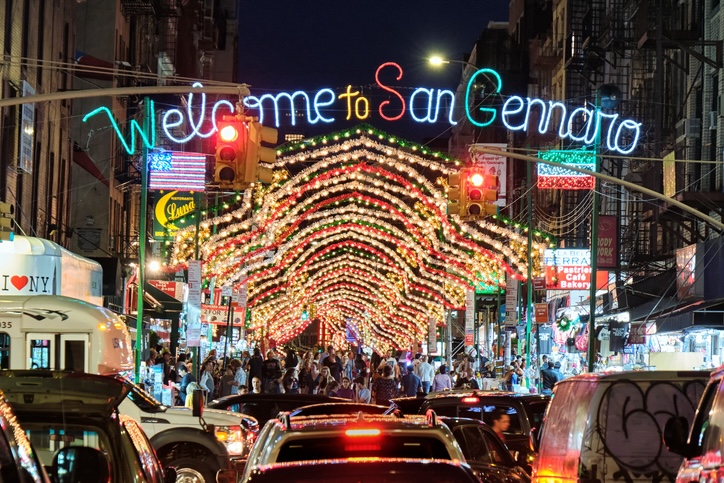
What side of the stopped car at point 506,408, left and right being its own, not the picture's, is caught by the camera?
back

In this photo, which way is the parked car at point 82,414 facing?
away from the camera

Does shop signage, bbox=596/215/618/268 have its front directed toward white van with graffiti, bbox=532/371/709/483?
yes

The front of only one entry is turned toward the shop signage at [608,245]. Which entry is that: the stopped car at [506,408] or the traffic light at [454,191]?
the stopped car

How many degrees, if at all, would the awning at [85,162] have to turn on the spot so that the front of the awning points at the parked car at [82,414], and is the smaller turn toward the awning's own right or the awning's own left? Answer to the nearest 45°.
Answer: approximately 90° to the awning's own right

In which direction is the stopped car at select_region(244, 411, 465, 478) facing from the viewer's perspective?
away from the camera

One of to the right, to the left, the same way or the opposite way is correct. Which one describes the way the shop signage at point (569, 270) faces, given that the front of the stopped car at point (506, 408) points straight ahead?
the opposite way

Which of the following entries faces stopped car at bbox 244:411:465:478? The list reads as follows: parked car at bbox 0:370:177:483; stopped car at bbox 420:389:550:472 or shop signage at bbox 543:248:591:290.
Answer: the shop signage

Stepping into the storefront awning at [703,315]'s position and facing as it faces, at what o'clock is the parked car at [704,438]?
The parked car is roughly at 9 o'clock from the storefront awning.

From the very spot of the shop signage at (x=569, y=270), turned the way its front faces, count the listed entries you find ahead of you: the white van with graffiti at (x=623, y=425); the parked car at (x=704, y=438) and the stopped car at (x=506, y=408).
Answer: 3

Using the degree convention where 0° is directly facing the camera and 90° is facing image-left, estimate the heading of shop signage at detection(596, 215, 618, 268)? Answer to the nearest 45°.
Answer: approximately 0°

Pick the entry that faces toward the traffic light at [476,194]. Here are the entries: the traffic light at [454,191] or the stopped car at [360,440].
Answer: the stopped car
